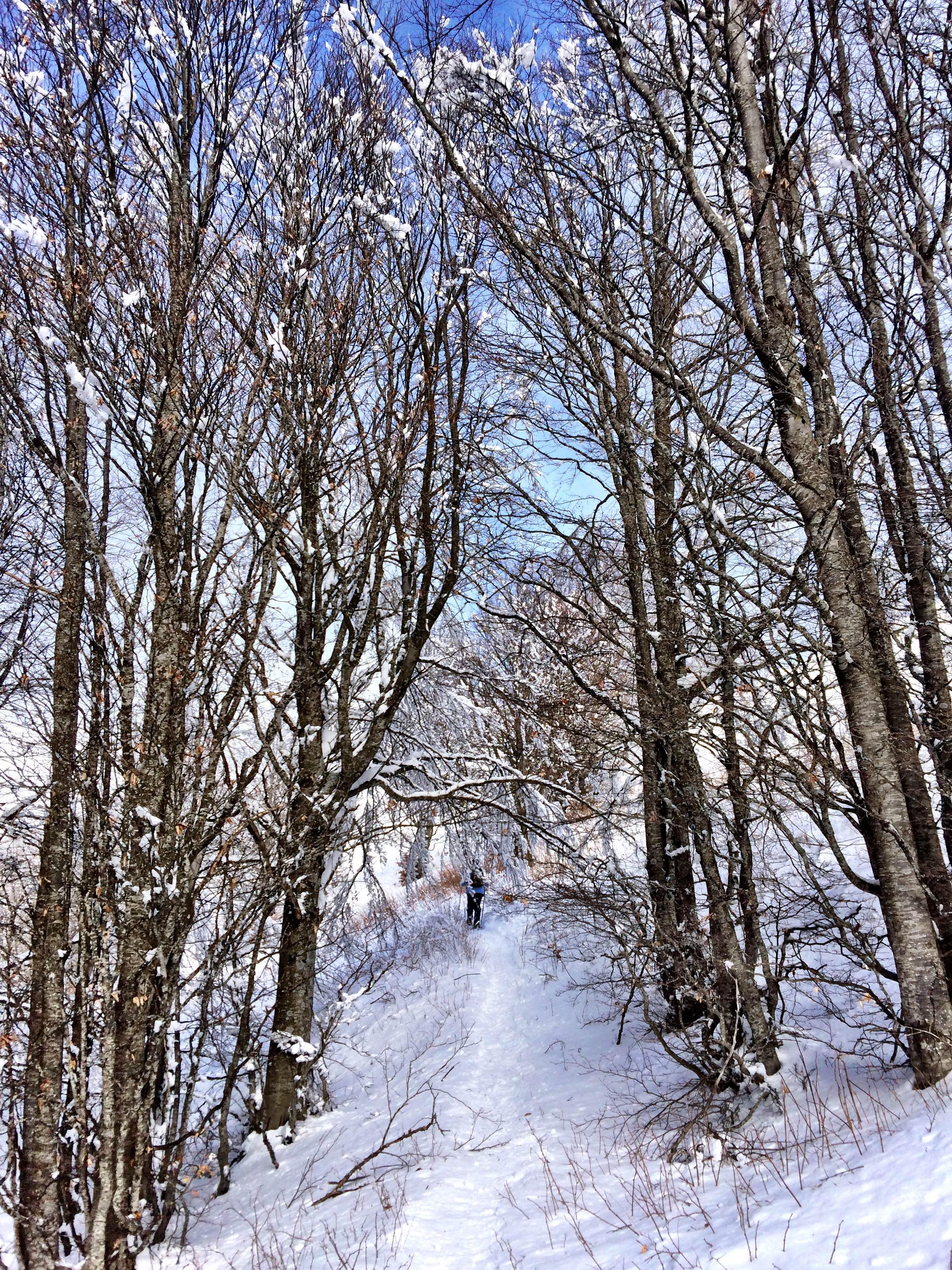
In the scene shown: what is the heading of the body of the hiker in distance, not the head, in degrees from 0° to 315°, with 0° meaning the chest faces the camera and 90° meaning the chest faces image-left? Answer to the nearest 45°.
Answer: approximately 180°
